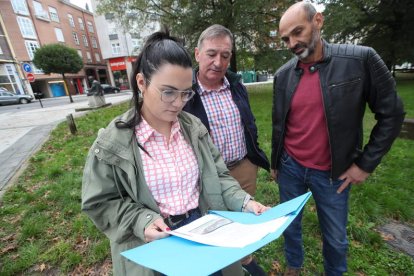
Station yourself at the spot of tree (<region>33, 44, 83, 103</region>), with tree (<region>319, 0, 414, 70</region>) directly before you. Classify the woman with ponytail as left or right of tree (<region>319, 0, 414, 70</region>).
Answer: right

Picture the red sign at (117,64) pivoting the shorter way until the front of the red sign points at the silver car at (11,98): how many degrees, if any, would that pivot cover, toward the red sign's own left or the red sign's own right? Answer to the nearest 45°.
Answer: approximately 45° to the red sign's own right

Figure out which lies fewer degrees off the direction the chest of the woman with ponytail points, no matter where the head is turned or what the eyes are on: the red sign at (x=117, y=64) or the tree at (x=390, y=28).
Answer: the tree

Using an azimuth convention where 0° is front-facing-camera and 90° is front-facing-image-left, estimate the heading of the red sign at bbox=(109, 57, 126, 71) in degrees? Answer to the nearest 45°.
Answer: approximately 0°

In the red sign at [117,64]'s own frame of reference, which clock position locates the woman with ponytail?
The woman with ponytail is roughly at 12 o'clock from the red sign.

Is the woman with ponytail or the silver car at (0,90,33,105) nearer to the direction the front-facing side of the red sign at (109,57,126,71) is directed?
the woman with ponytail

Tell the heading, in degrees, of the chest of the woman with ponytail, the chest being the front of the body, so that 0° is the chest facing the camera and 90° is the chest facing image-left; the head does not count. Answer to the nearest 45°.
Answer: approximately 315°

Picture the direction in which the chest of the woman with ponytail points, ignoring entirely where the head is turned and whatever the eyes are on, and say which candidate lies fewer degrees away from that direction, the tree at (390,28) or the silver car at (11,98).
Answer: the tree
